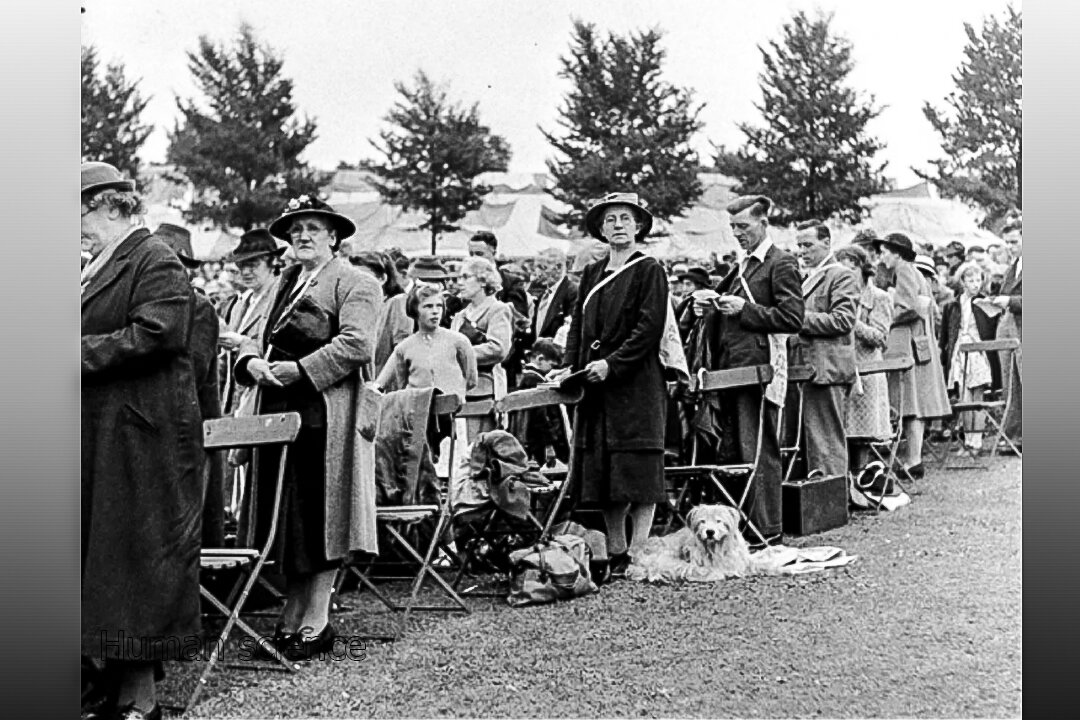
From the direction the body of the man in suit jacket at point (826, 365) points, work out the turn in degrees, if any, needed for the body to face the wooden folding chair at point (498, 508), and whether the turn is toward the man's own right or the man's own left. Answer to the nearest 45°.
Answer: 0° — they already face it

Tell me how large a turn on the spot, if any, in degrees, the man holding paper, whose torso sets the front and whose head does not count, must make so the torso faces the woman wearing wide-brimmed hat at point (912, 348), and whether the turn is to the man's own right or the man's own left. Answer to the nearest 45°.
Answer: approximately 180°

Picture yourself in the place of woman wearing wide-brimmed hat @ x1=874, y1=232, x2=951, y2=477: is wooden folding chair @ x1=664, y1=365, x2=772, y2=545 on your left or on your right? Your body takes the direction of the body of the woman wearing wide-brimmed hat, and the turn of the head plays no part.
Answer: on your left

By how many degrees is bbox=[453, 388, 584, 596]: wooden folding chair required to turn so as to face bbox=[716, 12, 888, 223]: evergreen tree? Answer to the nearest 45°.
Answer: approximately 180°

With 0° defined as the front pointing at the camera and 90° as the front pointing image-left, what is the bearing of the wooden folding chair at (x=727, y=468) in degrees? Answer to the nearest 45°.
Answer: approximately 45°

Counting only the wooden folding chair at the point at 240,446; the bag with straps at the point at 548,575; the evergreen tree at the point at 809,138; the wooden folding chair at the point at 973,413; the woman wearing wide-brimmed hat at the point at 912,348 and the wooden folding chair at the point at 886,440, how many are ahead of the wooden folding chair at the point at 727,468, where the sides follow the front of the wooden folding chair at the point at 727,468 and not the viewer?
2

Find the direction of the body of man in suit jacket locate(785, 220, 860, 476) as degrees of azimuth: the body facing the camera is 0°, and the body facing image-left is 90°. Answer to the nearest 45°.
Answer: approximately 45°

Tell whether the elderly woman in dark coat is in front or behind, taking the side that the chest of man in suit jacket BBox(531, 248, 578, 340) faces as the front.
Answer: in front

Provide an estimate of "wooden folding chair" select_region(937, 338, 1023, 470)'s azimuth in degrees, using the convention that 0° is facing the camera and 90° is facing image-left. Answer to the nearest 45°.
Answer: approximately 45°
